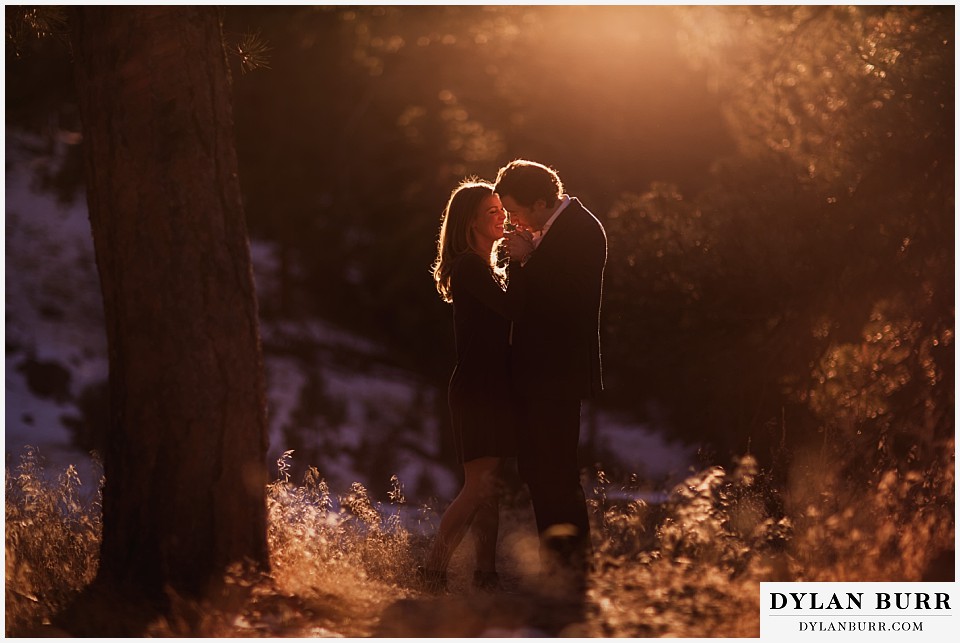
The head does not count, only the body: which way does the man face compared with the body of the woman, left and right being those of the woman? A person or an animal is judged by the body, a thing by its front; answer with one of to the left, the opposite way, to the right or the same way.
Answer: the opposite way

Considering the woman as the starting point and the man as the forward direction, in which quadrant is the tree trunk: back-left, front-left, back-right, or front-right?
back-right

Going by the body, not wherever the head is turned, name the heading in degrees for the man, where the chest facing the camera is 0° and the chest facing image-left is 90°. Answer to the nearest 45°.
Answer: approximately 90°

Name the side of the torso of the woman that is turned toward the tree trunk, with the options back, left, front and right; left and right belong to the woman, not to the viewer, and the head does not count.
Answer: back

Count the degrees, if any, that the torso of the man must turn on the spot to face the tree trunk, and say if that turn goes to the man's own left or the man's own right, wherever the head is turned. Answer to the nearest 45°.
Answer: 0° — they already face it

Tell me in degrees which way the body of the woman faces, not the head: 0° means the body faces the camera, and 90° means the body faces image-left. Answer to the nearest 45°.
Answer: approximately 270°
